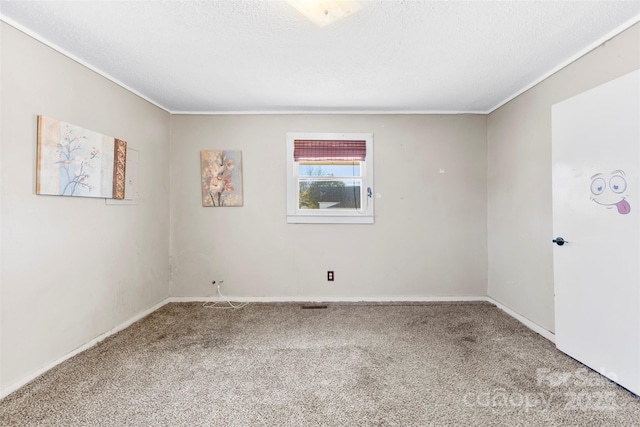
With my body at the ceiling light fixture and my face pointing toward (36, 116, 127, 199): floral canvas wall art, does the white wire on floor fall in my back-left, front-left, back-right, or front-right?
front-right

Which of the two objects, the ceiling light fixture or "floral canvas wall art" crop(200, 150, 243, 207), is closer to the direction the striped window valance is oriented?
the ceiling light fixture

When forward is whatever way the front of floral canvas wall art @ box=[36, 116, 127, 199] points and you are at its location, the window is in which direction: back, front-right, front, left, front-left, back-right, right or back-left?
front-left

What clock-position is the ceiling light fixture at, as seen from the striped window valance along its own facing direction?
The ceiling light fixture is roughly at 12 o'clock from the striped window valance.

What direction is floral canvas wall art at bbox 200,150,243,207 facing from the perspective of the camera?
toward the camera

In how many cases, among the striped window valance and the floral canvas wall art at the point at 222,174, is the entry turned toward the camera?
2

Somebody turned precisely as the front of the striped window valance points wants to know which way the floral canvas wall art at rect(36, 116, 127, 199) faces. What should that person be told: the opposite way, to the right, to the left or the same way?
to the left

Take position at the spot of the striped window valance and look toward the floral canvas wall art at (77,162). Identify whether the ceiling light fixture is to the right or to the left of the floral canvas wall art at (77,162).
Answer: left

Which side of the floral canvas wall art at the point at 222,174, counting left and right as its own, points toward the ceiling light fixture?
front

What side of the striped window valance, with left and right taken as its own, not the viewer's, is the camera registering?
front

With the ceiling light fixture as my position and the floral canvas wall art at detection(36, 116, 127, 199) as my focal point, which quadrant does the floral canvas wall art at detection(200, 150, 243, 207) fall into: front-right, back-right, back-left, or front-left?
front-right

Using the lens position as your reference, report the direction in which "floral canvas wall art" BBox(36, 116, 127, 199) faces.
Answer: facing the viewer and to the right of the viewer

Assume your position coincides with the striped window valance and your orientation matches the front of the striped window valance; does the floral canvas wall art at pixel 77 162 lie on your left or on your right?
on your right

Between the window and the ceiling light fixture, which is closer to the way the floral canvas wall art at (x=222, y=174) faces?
the ceiling light fixture
